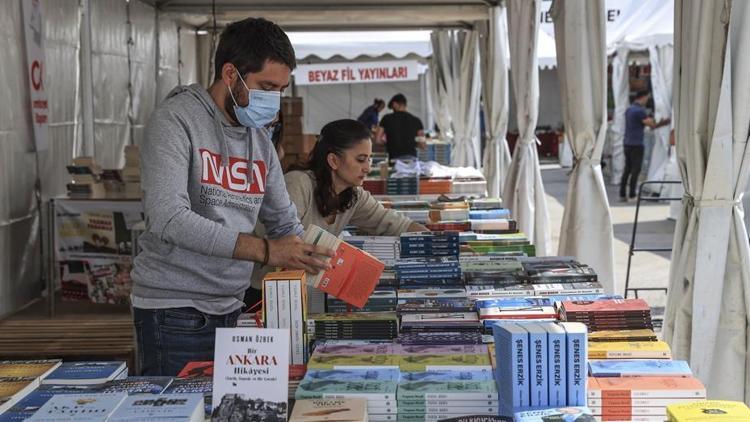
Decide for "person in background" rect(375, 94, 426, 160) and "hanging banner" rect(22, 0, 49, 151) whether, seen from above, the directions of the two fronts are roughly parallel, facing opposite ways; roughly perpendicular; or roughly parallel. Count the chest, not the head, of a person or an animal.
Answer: roughly perpendicular

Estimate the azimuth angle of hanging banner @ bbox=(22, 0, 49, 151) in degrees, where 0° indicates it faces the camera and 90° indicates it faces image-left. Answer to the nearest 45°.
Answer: approximately 315°

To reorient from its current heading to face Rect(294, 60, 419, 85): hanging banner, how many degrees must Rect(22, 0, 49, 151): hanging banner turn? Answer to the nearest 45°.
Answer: approximately 90° to its left

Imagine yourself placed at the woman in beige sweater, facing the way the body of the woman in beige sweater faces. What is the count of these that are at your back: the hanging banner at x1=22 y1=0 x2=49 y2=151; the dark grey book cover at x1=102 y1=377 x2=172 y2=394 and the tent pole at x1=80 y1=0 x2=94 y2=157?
2

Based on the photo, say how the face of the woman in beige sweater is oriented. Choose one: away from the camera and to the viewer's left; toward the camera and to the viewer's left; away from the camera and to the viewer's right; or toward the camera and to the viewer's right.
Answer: toward the camera and to the viewer's right

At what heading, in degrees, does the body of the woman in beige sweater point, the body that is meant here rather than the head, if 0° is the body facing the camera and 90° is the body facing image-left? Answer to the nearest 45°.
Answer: approximately 315°

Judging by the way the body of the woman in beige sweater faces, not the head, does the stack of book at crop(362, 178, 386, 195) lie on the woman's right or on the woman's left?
on the woman's left

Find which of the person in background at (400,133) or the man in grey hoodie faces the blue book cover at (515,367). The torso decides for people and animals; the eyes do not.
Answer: the man in grey hoodie

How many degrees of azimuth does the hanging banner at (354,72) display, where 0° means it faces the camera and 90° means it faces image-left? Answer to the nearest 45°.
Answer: approximately 0°
